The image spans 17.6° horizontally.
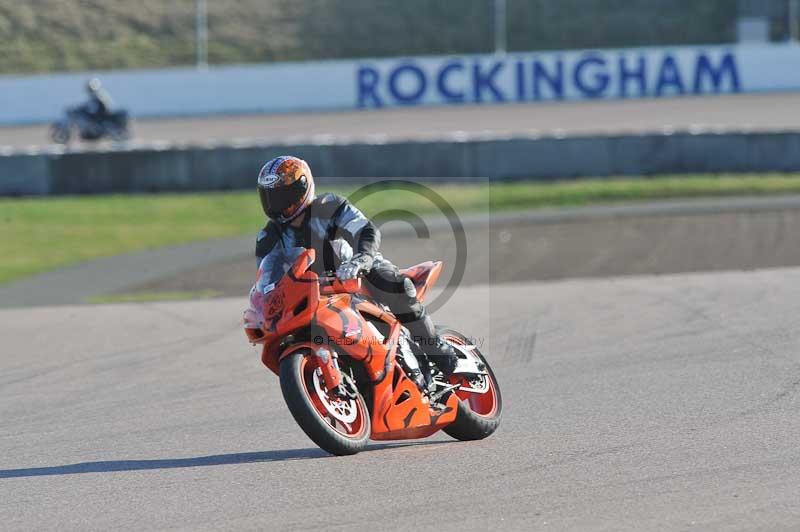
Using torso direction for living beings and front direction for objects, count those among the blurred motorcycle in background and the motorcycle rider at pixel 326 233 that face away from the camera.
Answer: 0

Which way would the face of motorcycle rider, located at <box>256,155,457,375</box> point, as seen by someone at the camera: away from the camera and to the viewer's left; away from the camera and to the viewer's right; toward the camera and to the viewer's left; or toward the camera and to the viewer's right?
toward the camera and to the viewer's left

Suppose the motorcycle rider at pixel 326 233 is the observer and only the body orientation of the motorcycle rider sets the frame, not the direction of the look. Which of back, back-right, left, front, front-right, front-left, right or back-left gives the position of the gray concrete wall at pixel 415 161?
back-right

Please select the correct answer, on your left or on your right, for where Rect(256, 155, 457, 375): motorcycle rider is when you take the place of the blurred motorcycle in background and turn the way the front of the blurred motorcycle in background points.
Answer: on your left

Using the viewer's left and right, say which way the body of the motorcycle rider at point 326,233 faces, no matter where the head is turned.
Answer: facing the viewer and to the left of the viewer

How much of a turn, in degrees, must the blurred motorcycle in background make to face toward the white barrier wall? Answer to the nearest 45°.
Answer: approximately 135° to its right

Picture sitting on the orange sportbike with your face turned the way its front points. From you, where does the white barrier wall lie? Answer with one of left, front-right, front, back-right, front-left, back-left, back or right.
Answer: back-right

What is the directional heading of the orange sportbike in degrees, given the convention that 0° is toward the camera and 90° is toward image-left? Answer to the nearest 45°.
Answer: approximately 45°

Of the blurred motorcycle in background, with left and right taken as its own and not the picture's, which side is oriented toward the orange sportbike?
left
